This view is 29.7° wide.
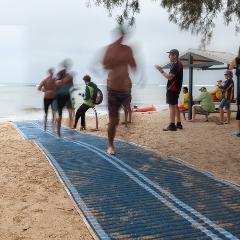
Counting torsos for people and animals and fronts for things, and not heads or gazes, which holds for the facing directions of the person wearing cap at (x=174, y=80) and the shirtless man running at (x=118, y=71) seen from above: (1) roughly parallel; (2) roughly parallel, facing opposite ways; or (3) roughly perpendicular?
roughly perpendicular

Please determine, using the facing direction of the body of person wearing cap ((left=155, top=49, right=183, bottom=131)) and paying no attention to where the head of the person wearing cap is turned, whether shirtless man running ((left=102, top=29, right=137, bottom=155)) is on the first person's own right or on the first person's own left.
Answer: on the first person's own left

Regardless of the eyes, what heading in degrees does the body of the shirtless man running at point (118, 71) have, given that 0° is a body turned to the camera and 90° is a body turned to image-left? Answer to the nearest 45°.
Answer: approximately 0°

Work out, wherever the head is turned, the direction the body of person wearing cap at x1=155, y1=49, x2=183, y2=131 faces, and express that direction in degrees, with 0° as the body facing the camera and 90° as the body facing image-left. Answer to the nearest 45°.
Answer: approximately 90°
